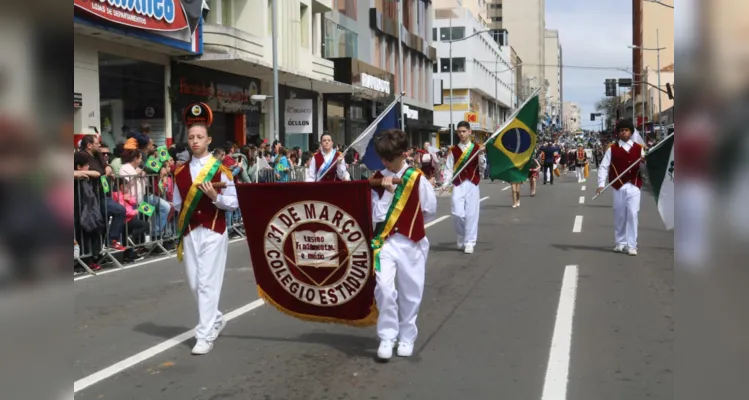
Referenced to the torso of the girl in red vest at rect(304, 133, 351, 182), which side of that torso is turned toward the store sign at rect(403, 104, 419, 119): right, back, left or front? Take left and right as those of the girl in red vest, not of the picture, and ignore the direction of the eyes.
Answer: back

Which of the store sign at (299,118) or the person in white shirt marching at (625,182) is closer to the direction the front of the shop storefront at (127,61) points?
the person in white shirt marching

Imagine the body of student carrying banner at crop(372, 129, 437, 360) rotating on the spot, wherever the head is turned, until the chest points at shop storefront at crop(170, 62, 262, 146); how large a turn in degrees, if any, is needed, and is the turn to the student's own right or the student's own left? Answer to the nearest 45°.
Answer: approximately 180°

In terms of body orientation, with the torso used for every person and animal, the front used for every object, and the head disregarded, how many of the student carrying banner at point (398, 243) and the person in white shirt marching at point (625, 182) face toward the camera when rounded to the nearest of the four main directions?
2

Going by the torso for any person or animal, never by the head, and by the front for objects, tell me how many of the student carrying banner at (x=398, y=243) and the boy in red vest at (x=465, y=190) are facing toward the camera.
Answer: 2

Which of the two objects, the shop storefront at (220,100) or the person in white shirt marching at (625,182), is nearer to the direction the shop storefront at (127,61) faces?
the person in white shirt marching

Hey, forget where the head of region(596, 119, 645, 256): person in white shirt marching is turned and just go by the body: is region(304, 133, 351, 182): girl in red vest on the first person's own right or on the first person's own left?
on the first person's own right
